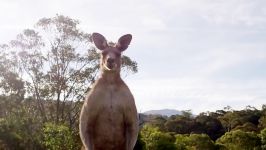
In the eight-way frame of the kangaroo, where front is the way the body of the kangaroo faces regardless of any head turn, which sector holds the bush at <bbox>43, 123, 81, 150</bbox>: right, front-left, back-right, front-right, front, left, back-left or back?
back

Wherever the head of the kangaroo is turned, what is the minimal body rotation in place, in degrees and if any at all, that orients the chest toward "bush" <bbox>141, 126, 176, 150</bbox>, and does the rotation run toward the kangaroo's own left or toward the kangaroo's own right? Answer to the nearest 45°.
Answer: approximately 180°

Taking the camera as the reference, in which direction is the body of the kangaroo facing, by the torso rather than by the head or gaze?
toward the camera
